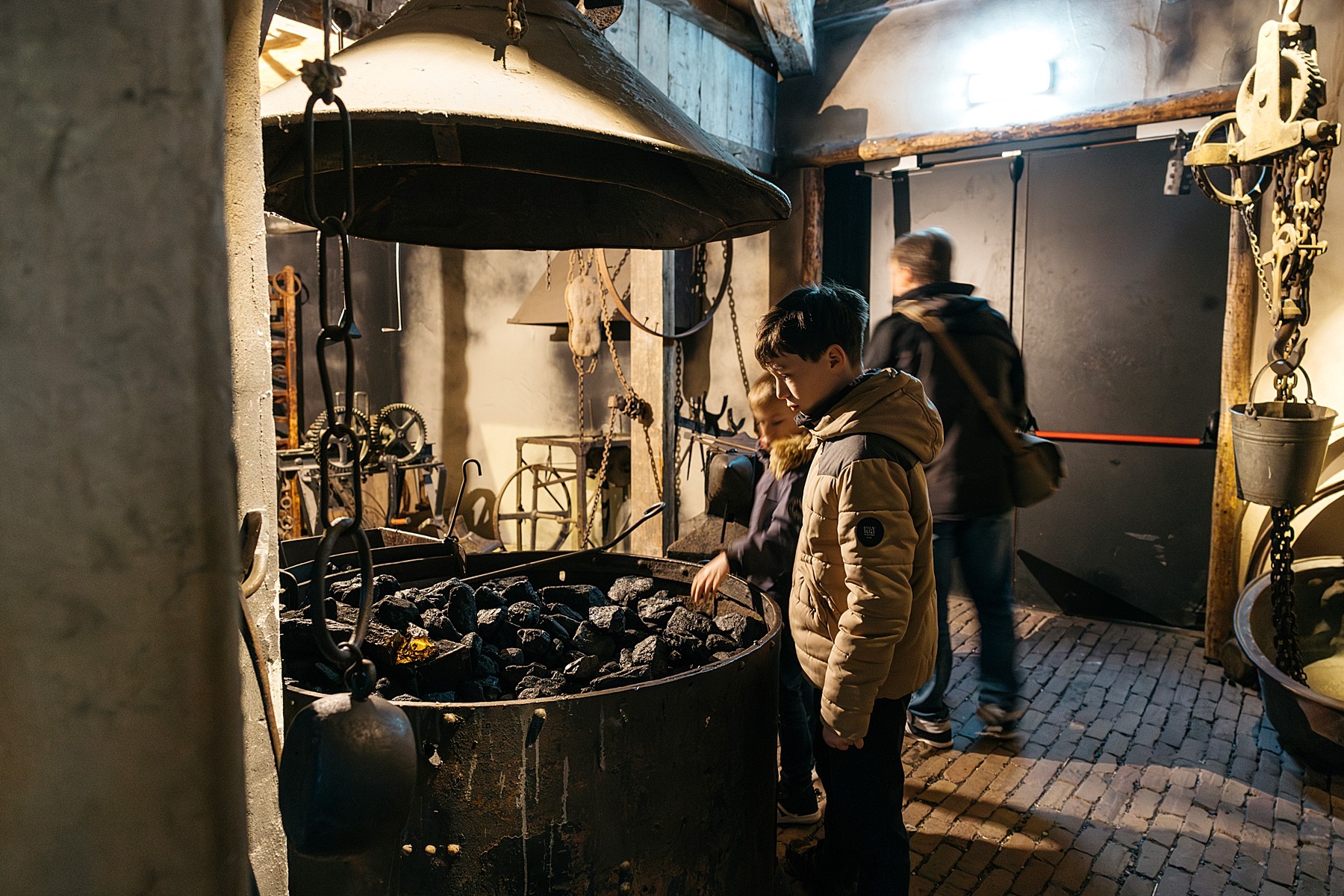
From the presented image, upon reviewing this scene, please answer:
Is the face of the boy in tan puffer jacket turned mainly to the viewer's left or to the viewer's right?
to the viewer's left

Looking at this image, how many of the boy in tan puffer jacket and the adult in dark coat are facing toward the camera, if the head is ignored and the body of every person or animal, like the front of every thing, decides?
0

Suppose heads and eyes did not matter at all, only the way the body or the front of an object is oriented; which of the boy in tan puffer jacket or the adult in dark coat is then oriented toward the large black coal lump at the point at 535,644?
the boy in tan puffer jacket

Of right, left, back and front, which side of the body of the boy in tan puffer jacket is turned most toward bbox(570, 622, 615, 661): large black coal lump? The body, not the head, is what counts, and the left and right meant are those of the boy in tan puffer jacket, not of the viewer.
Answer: front

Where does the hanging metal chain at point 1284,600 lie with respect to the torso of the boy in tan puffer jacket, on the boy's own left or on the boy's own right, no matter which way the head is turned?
on the boy's own right

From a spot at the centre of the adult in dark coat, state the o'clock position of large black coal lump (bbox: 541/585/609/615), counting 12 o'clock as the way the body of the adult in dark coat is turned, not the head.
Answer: The large black coal lump is roughly at 9 o'clock from the adult in dark coat.

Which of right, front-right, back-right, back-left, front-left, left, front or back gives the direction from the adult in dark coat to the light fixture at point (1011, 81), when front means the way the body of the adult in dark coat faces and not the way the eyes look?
front-right

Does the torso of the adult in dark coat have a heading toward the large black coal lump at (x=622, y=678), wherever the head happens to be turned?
no

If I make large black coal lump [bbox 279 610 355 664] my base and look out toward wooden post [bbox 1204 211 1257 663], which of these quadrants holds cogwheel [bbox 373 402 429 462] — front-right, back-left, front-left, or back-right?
front-left

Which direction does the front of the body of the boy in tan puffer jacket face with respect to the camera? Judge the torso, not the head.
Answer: to the viewer's left

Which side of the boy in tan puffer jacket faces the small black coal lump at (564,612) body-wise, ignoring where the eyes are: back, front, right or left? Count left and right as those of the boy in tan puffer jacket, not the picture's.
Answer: front

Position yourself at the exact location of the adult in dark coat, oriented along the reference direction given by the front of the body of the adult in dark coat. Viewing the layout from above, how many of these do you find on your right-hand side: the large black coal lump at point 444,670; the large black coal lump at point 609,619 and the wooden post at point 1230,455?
1

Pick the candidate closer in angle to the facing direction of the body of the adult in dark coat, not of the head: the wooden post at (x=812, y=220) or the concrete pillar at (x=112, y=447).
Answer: the wooden post

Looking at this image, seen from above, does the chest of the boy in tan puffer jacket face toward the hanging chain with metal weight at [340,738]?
no

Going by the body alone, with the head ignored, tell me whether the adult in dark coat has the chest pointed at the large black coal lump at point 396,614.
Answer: no

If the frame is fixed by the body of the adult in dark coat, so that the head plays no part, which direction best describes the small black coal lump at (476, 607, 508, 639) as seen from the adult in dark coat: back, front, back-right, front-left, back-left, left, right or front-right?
left
